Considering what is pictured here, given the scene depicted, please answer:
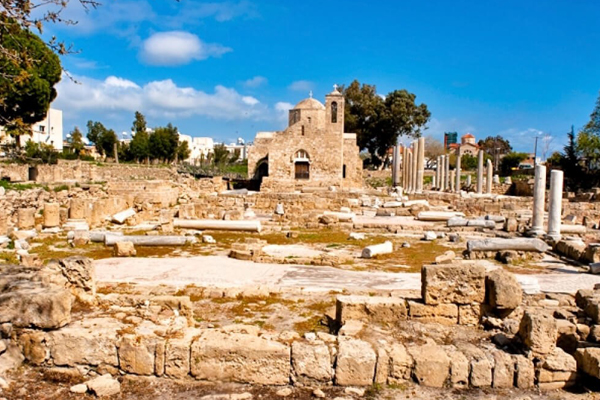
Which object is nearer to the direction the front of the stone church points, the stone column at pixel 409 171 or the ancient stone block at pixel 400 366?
the ancient stone block

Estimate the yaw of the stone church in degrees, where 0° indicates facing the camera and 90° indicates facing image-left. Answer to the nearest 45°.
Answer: approximately 0°

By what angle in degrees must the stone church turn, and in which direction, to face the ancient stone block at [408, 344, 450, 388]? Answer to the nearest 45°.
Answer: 0° — it already faces it

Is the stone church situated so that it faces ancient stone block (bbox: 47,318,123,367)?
yes

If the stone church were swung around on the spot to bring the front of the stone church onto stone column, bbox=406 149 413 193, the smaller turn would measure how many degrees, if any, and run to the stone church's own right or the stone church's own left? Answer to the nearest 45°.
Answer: approximately 90° to the stone church's own left

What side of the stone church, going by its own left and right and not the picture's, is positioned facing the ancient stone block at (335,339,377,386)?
front

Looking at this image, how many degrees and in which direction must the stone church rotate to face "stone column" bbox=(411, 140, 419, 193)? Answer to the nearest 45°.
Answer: approximately 90° to its left

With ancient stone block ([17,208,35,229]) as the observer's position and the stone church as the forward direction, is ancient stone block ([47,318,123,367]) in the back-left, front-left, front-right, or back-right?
back-right

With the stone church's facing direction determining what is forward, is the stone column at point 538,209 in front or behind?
in front

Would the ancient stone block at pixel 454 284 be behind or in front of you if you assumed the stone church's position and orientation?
in front

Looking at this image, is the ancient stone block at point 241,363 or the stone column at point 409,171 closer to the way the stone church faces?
the ancient stone block

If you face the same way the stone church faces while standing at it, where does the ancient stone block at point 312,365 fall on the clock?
The ancient stone block is roughly at 12 o'clock from the stone church.

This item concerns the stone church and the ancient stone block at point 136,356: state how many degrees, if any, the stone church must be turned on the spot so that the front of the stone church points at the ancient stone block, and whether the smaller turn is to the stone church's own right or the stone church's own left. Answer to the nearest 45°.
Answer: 0° — it already faces it
